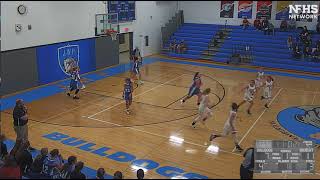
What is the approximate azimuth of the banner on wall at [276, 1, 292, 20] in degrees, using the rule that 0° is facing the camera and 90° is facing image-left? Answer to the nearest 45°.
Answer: approximately 0°

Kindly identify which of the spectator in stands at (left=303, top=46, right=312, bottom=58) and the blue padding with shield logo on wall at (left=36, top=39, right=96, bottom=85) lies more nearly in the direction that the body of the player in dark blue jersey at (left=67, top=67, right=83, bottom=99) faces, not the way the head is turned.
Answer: the spectator in stands

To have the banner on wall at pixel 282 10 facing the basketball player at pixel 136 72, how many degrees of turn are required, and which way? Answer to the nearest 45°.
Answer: approximately 45° to its right

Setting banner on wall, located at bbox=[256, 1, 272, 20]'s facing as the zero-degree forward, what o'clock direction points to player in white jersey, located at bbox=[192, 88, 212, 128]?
The player in white jersey is roughly at 12 o'clock from the banner on wall.

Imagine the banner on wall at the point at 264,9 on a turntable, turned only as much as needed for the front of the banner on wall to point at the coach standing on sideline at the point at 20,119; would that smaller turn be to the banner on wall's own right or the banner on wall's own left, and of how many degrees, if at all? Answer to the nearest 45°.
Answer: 0° — it already faces them

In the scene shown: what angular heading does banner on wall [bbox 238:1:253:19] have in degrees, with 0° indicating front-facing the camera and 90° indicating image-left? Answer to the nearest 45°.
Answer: approximately 0°

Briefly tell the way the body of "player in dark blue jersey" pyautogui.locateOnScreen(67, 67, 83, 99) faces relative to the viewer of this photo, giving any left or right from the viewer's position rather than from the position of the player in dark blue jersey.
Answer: facing to the right of the viewer
